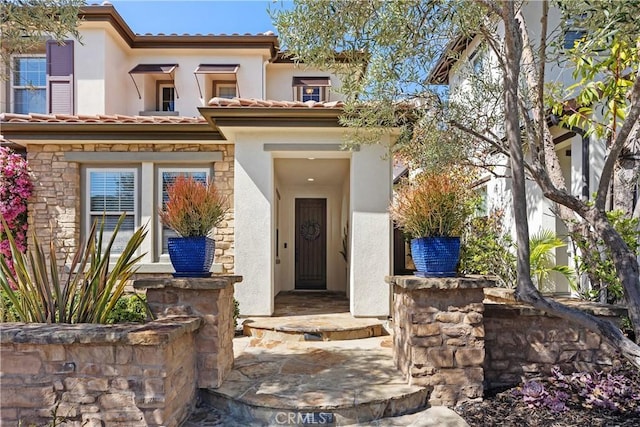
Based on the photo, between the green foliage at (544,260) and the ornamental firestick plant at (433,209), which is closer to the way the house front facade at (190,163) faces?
the ornamental firestick plant

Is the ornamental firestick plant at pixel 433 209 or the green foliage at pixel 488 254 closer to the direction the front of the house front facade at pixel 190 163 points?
the ornamental firestick plant

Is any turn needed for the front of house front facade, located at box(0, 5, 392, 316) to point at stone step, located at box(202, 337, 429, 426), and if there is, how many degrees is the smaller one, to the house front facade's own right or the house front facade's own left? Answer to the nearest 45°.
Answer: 0° — it already faces it

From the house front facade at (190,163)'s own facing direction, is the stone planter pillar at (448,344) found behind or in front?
in front

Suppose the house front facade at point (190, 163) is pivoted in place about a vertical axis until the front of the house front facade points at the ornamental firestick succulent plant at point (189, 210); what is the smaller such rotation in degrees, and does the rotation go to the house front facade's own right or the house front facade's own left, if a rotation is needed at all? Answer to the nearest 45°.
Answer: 0° — it already faces it

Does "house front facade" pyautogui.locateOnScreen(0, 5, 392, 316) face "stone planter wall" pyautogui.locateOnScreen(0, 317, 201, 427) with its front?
yes

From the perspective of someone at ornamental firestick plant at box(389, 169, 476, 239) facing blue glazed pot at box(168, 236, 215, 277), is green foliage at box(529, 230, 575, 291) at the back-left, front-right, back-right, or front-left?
back-right

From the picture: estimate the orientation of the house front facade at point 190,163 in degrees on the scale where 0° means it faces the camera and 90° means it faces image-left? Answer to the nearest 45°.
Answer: approximately 0°

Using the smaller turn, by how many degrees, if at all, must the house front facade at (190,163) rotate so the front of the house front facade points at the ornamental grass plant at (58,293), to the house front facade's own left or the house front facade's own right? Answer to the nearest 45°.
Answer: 0° — it already faces it

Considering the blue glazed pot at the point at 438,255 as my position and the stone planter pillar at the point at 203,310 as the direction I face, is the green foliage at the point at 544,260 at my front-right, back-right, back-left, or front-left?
back-right

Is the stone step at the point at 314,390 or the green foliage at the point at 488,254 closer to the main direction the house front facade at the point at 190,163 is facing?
the stone step
